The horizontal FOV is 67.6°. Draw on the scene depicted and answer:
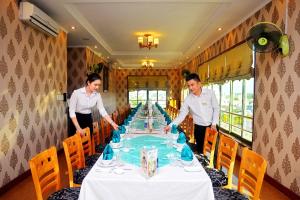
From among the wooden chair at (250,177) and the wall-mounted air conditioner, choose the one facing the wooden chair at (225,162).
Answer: the wall-mounted air conditioner

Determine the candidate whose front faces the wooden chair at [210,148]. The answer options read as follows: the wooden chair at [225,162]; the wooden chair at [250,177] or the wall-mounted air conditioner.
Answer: the wall-mounted air conditioner

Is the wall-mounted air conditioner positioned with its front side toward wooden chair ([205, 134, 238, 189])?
yes

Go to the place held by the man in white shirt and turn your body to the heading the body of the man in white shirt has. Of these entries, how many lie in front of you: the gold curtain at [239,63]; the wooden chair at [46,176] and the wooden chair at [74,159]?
2

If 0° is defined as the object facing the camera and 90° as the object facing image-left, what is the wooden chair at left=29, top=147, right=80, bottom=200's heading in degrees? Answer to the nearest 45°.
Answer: approximately 315°

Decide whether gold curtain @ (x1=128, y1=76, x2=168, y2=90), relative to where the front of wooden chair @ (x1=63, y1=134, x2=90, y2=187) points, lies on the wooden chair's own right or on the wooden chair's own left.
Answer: on the wooden chair's own left
